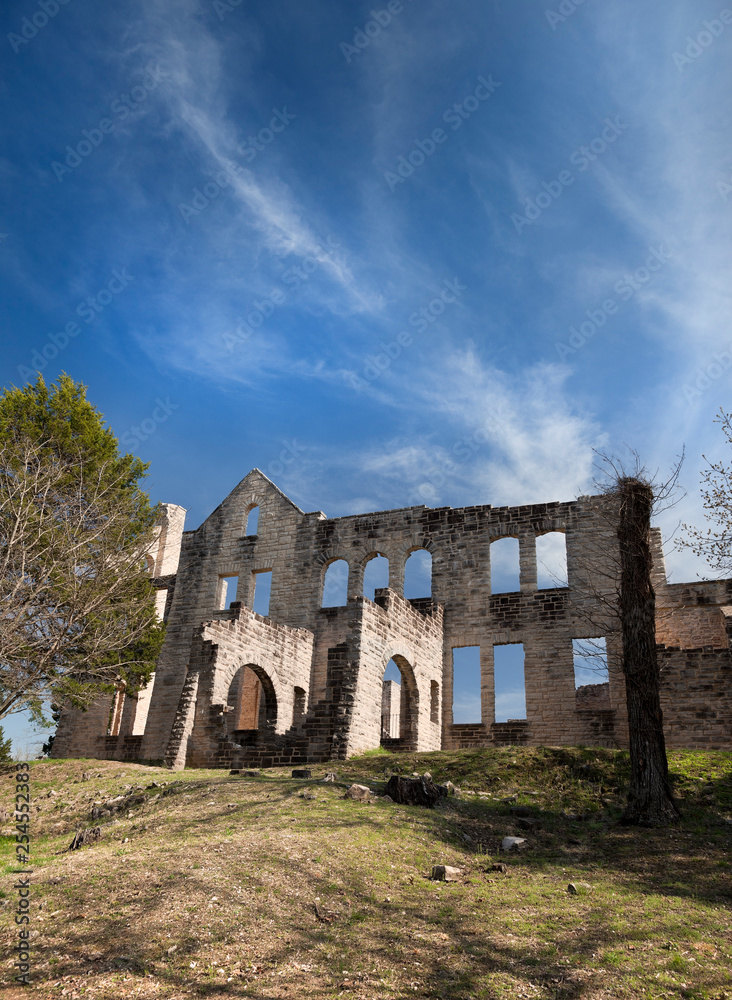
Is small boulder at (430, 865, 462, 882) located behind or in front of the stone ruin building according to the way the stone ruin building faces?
in front

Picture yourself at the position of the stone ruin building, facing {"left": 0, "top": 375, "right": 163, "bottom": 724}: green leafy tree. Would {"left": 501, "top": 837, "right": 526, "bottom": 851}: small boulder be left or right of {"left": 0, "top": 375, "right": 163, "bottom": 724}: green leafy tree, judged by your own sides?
left

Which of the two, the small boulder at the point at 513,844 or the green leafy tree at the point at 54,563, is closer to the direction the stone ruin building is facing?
the small boulder

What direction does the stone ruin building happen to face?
toward the camera

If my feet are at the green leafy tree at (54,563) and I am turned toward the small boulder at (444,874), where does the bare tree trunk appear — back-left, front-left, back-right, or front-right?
front-left

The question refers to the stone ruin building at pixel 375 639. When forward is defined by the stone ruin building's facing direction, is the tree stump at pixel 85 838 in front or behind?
in front

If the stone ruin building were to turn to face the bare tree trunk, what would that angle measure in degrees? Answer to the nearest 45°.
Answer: approximately 45° to its left

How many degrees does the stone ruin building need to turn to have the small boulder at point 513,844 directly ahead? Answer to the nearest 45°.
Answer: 0° — it already faces it

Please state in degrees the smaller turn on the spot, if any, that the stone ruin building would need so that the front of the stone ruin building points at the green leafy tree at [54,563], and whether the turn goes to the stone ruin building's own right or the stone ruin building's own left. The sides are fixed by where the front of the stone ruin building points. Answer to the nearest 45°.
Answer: approximately 45° to the stone ruin building's own right

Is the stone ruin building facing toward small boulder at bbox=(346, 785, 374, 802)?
yes
